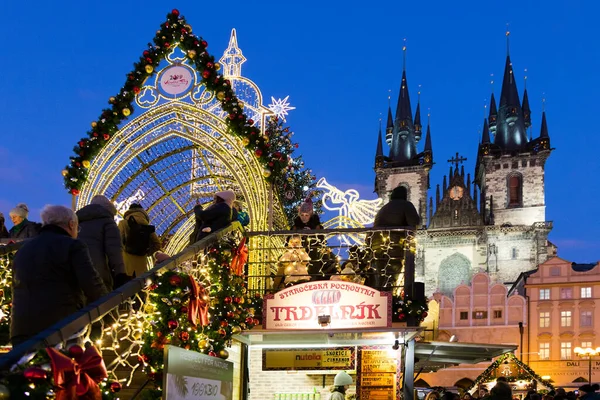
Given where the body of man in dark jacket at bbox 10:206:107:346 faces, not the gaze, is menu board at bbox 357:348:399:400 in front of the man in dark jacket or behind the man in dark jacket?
in front

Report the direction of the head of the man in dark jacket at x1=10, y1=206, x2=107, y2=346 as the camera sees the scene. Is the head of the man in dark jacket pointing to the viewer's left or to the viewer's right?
to the viewer's right

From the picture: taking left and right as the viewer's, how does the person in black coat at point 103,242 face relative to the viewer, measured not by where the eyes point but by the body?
facing away from the viewer and to the right of the viewer

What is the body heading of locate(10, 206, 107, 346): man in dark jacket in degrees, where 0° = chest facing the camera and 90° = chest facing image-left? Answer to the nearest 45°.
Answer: approximately 225°

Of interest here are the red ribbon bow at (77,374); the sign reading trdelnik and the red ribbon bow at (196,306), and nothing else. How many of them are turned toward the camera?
3

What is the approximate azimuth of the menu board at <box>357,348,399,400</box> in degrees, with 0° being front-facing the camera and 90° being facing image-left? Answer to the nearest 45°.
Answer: approximately 0°
